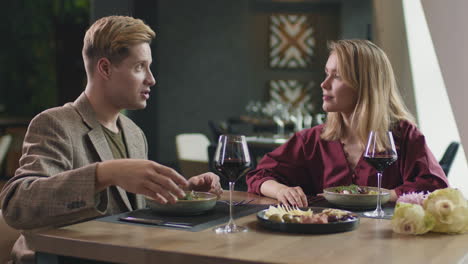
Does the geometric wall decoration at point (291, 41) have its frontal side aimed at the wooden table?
yes

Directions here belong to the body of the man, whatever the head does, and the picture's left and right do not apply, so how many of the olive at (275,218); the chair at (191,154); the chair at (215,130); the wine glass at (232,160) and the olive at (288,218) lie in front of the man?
3

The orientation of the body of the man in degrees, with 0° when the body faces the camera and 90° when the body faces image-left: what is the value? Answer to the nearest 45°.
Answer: approximately 315°

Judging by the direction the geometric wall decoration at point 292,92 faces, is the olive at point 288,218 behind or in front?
in front

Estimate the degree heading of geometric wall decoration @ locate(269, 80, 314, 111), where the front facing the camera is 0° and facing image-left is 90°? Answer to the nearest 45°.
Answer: approximately 0°

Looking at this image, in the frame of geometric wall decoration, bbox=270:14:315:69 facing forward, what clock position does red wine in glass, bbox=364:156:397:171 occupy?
The red wine in glass is roughly at 12 o'clock from the geometric wall decoration.

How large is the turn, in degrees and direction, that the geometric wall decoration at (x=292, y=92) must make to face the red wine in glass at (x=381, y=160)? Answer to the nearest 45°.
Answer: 0° — it already faces it

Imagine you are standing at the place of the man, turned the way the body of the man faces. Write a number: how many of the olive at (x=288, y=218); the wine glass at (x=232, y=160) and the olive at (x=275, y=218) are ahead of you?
3

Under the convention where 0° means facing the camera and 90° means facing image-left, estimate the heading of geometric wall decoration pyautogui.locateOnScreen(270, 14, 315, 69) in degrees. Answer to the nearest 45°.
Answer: approximately 0°

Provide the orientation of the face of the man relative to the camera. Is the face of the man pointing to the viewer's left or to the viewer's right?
to the viewer's right

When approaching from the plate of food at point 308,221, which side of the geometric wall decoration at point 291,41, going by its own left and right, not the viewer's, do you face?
front

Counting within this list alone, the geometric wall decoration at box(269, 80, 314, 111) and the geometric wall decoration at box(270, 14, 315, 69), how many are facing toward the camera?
2

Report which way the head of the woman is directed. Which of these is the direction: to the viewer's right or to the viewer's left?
to the viewer's left

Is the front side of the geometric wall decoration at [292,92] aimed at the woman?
yes
